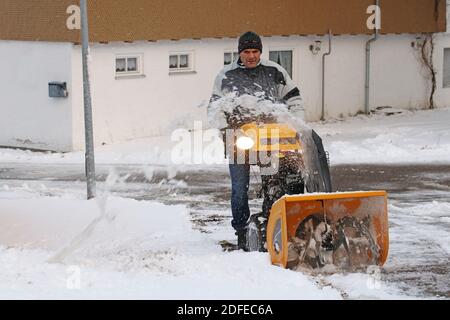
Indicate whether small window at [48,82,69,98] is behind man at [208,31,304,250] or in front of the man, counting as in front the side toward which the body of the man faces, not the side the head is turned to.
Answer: behind

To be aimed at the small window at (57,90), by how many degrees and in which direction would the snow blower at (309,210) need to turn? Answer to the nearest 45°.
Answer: approximately 180°

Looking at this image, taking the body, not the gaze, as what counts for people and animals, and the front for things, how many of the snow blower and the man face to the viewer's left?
0

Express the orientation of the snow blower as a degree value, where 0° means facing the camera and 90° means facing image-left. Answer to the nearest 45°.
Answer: approximately 315°

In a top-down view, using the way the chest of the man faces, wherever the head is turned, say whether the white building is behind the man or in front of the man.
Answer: behind
